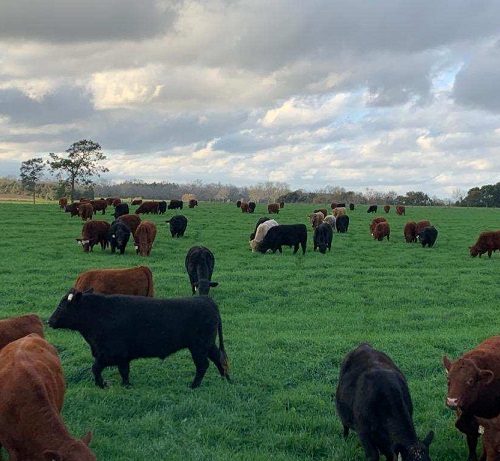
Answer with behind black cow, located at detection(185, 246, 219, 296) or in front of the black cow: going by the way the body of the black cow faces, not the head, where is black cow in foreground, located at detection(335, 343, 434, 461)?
in front

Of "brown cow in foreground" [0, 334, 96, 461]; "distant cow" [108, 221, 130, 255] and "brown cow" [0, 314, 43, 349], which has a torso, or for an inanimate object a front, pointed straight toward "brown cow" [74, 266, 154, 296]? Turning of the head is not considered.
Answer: the distant cow

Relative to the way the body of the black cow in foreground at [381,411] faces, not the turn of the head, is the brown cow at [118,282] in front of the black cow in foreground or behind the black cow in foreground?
behind

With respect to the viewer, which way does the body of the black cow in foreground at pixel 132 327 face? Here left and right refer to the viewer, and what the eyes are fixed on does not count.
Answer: facing to the left of the viewer

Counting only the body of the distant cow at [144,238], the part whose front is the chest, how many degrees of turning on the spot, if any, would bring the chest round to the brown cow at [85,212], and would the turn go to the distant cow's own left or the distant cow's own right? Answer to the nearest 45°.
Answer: approximately 180°

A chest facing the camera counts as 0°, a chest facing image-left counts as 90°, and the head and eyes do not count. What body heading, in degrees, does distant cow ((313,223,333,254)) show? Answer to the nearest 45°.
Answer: approximately 0°

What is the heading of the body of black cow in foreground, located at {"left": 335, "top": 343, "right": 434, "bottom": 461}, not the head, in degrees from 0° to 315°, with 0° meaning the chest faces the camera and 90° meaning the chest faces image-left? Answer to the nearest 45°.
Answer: approximately 315°

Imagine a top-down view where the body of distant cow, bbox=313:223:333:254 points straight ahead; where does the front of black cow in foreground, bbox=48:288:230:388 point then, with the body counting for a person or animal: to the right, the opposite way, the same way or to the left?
to the right

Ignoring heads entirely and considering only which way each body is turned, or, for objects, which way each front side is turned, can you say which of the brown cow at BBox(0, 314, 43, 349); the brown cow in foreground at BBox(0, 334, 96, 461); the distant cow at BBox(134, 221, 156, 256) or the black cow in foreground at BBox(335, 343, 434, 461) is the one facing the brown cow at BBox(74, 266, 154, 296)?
the distant cow

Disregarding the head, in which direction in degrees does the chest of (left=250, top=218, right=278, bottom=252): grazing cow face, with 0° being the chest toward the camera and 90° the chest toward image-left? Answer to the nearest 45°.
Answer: approximately 45°

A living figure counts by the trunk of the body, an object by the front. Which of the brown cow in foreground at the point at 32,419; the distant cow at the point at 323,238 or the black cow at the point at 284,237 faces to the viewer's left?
the black cow

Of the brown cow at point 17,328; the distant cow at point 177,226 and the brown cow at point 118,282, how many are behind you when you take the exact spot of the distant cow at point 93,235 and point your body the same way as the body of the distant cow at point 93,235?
1

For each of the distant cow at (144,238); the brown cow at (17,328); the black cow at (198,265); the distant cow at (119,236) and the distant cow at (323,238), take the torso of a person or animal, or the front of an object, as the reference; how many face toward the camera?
4

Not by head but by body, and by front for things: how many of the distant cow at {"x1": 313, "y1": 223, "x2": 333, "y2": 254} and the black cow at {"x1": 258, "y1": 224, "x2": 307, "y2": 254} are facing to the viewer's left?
1

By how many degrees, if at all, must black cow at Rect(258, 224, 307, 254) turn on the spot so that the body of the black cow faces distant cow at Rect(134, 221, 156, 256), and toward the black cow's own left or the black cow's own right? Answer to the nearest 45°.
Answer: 0° — it already faces it

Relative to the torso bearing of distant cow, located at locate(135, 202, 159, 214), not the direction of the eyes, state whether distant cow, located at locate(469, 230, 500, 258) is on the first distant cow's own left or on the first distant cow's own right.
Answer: on the first distant cow's own left

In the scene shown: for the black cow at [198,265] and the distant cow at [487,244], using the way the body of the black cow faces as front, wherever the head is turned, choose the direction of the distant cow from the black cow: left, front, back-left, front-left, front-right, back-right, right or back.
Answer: back-left

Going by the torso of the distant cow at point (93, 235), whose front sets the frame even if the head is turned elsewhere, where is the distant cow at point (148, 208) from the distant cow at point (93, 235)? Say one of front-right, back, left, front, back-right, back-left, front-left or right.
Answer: back-right
